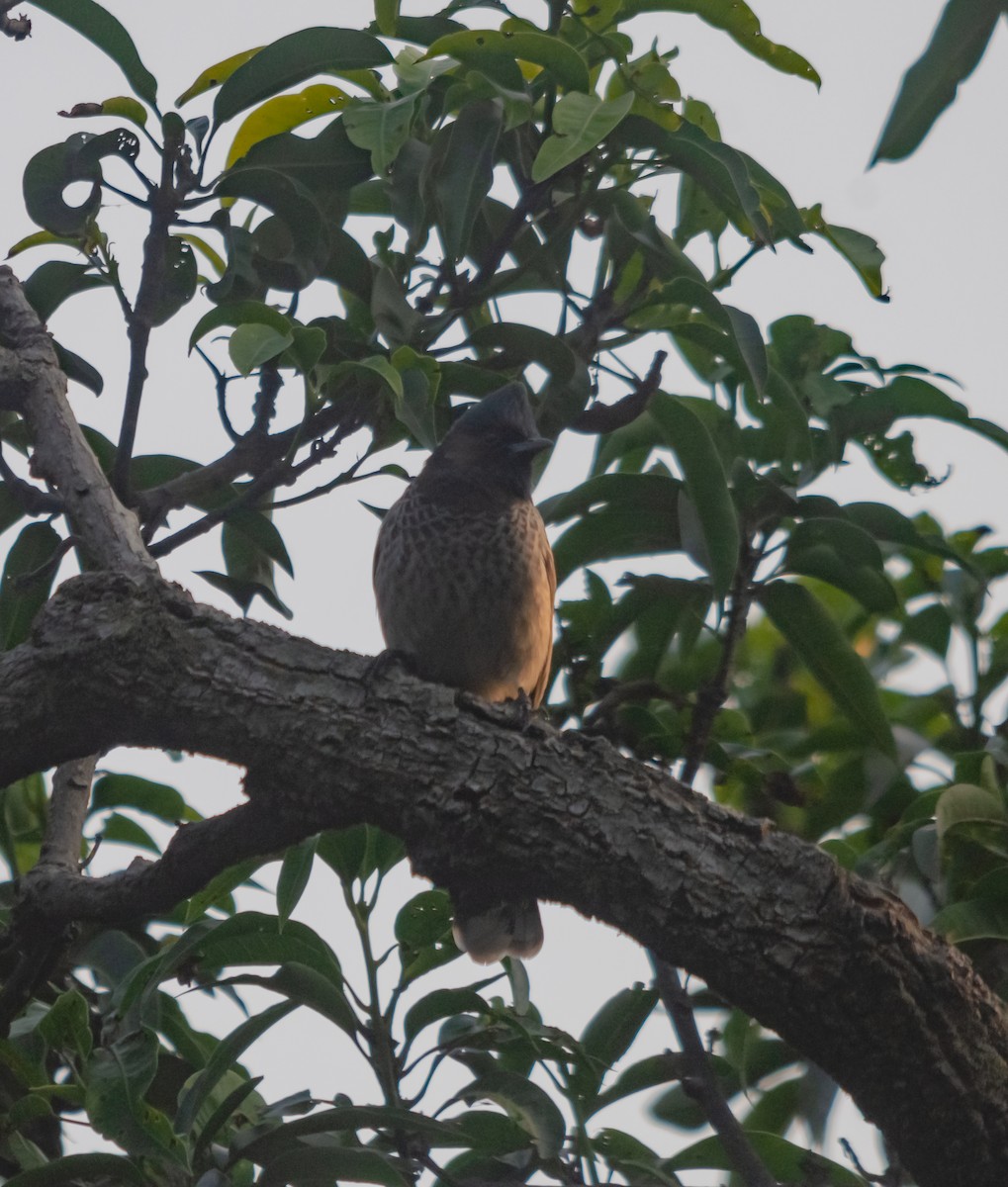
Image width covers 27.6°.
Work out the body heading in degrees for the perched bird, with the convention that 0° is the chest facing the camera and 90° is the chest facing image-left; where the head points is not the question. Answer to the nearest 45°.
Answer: approximately 0°
